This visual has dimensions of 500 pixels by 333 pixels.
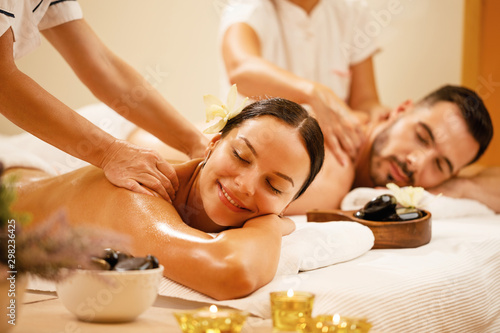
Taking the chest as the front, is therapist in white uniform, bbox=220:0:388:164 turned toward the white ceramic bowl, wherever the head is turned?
yes

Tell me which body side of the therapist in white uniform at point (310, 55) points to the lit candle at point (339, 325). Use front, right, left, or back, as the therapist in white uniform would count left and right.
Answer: front

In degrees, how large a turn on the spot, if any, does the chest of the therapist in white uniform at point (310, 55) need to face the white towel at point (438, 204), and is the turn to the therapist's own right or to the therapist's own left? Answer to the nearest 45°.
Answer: approximately 45° to the therapist's own left

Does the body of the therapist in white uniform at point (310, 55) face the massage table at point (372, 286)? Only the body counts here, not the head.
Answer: yes

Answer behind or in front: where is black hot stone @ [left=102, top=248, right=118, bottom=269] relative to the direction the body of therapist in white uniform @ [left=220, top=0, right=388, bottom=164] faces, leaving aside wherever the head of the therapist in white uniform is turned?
in front

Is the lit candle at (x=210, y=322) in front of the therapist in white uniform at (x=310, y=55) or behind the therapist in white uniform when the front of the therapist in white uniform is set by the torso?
in front

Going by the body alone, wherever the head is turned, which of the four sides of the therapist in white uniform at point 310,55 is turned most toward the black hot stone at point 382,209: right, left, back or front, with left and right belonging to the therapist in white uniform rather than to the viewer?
front

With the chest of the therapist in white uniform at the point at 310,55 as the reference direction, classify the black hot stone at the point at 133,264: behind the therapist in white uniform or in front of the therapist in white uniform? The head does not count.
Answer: in front

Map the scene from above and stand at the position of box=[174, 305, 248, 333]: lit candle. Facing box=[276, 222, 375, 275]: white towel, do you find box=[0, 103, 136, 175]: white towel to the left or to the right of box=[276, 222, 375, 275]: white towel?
left

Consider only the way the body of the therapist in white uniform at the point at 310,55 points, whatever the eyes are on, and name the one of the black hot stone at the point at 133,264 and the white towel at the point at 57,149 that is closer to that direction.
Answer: the black hot stone

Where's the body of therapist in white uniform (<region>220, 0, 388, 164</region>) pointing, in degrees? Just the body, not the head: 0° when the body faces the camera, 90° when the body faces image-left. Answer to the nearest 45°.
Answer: approximately 0°
